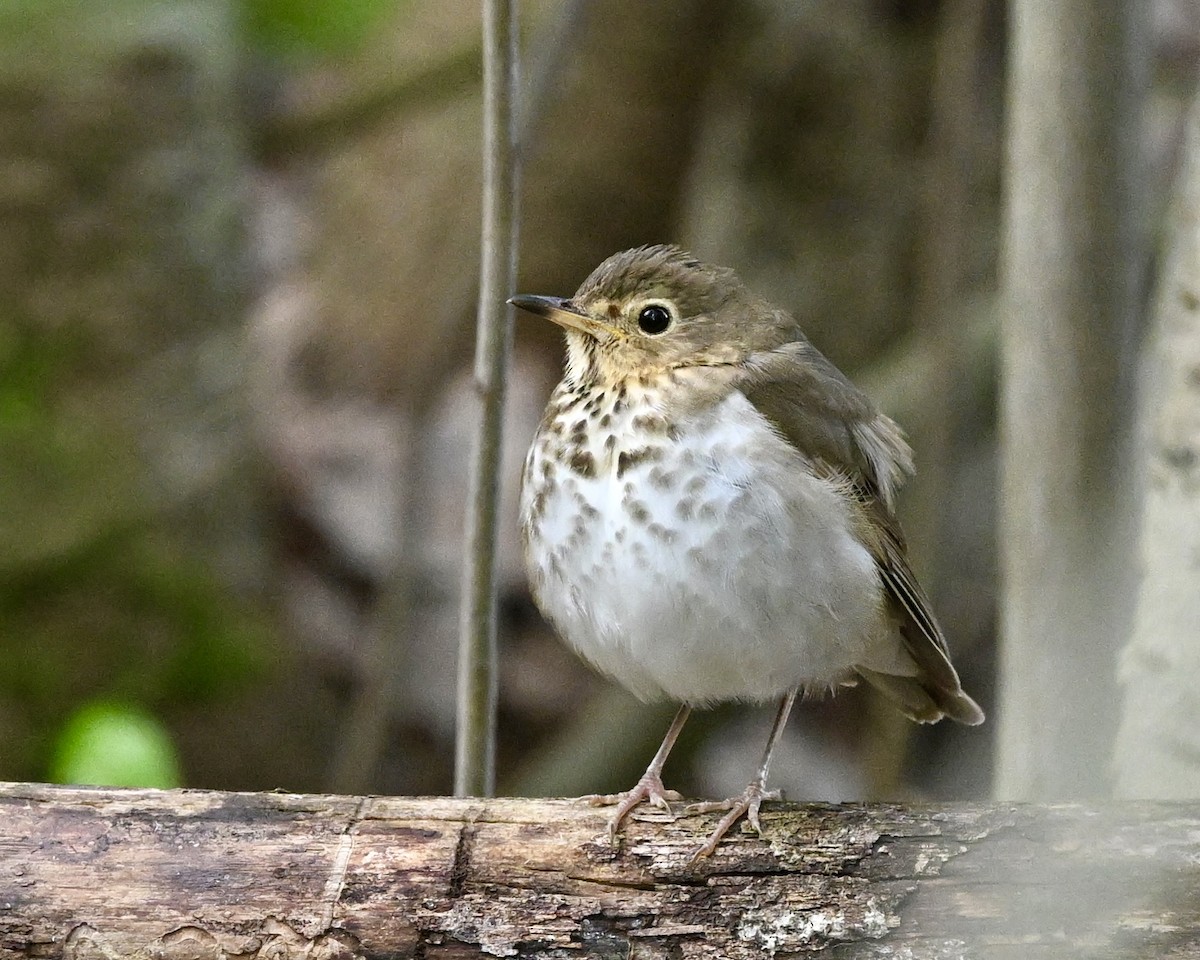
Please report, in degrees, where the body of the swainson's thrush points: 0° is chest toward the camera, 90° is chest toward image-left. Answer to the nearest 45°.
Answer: approximately 45°

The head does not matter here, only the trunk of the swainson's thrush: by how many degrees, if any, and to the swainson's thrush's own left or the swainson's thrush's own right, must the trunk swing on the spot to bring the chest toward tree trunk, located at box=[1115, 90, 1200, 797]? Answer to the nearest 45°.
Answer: approximately 135° to the swainson's thrush's own left

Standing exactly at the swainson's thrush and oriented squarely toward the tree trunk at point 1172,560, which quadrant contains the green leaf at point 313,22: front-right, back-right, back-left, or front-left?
front-left

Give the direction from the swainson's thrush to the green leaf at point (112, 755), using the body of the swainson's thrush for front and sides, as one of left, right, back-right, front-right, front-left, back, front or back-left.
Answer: front-right

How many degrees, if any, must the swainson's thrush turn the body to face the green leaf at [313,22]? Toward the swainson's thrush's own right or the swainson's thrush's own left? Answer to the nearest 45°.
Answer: approximately 90° to the swainson's thrush's own right
